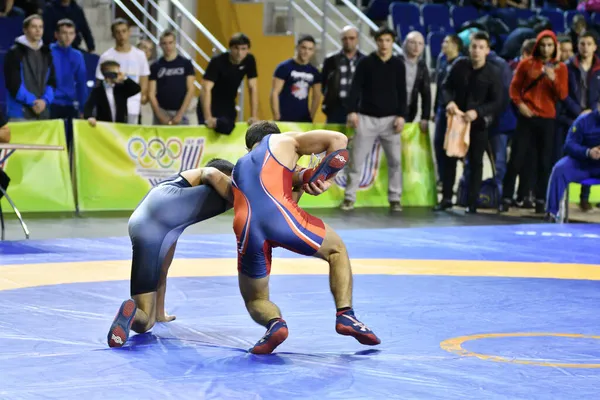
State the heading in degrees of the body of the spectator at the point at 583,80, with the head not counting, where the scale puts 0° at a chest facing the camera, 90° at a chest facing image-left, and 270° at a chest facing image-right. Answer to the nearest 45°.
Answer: approximately 0°

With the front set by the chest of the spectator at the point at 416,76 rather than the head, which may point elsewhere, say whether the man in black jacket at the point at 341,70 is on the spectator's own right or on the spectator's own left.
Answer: on the spectator's own right

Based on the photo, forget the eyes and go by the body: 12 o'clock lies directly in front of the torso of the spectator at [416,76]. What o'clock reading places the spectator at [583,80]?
the spectator at [583,80] is roughly at 9 o'clock from the spectator at [416,76].

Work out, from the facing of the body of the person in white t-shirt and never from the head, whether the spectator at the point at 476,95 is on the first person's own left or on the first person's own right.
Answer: on the first person's own left

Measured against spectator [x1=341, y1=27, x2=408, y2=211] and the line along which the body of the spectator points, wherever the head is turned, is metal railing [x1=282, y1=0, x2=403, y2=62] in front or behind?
behind

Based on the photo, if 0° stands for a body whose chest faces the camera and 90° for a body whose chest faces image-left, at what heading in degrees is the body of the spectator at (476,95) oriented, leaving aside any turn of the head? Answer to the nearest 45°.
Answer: approximately 45°

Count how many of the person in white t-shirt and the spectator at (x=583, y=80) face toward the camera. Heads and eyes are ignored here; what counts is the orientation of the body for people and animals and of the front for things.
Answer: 2
